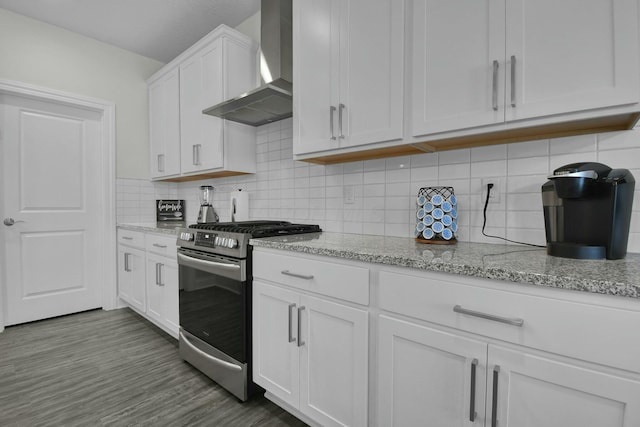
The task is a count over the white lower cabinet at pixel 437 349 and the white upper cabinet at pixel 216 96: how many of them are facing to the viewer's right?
0

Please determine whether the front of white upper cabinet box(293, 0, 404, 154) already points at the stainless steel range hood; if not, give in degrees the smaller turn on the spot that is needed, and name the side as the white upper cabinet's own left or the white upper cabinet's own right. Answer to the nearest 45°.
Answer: approximately 90° to the white upper cabinet's own right

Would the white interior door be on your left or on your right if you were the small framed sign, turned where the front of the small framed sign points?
on your right

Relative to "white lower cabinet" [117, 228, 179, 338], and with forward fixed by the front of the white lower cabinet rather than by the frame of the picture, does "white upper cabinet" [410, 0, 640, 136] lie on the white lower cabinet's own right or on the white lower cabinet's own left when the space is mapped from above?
on the white lower cabinet's own left

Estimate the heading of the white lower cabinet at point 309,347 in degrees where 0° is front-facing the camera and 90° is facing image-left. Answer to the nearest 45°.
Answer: approximately 45°

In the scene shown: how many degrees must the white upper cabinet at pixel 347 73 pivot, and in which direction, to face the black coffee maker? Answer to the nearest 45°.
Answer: approximately 90° to its left

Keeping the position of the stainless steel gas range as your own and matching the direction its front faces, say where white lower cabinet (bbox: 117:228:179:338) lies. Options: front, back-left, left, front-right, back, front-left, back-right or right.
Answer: right

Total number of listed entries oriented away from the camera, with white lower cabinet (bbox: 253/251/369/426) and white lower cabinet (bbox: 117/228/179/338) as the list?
0
